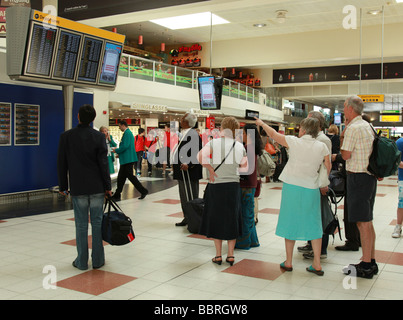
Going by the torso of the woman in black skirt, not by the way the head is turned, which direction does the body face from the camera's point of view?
away from the camera

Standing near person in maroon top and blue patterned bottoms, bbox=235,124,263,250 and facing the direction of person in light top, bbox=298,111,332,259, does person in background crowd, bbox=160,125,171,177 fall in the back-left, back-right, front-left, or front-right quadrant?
back-left

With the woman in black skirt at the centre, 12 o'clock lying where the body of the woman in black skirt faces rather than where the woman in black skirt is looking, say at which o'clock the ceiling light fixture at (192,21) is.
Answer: The ceiling light fixture is roughly at 12 o'clock from the woman in black skirt.

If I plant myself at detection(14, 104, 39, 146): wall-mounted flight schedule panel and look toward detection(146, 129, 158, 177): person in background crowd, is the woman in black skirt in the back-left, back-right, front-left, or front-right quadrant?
back-right

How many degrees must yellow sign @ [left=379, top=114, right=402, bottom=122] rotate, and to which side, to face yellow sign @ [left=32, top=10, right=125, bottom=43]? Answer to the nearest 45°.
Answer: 0° — it already faces it

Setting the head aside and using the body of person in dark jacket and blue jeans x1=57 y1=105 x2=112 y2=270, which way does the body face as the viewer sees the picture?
away from the camera

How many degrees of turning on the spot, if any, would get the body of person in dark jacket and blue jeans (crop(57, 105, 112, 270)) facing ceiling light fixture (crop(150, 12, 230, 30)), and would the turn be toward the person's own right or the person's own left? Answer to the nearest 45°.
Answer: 0° — they already face it

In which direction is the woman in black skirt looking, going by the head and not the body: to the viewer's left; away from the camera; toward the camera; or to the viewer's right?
away from the camera

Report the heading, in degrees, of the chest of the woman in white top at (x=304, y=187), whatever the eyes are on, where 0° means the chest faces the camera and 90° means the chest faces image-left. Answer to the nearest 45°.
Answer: approximately 135°
